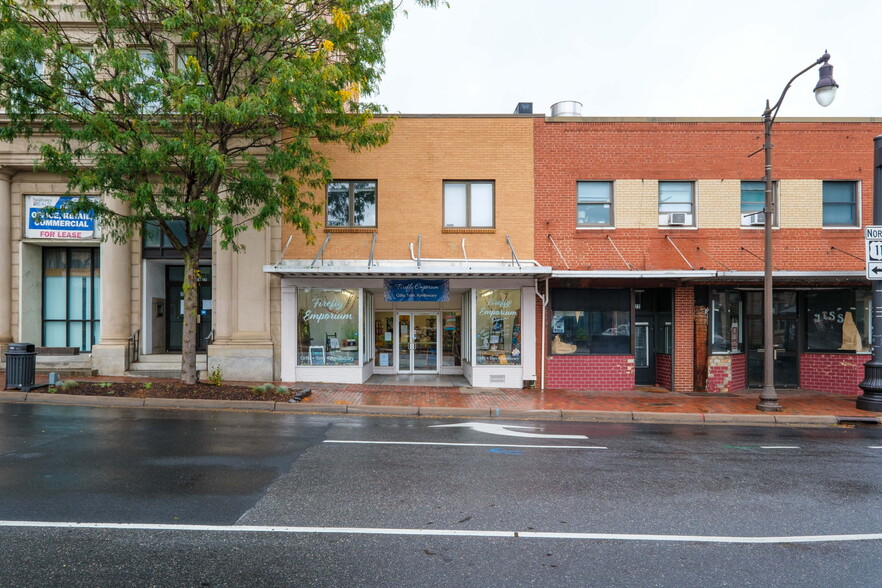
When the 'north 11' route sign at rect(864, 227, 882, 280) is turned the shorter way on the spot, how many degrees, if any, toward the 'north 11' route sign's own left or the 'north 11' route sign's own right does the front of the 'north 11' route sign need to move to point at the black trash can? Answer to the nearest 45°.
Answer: approximately 45° to the 'north 11' route sign's own right

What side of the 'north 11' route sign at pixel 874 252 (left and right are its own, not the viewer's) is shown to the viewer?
front

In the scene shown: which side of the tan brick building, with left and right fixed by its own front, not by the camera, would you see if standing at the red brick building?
left

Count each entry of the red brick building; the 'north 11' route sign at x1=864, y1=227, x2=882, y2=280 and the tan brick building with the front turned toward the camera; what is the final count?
3

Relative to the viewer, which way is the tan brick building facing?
toward the camera

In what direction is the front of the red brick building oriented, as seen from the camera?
facing the viewer

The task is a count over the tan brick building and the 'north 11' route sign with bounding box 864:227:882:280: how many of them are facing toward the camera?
2

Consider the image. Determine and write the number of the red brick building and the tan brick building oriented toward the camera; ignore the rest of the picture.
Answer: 2
